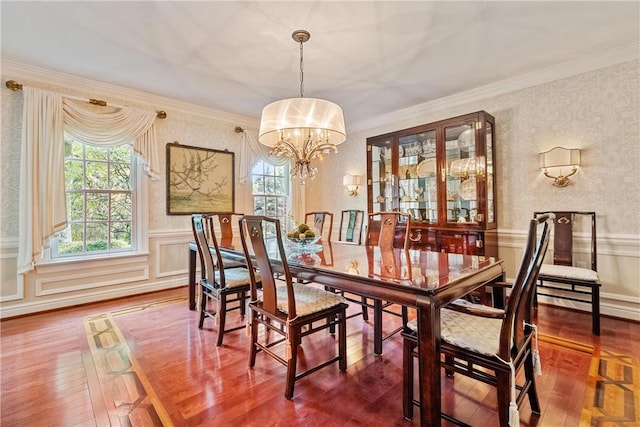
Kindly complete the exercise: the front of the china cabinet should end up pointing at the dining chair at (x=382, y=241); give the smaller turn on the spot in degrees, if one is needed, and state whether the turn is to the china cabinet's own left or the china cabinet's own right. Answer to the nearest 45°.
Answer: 0° — it already faces it

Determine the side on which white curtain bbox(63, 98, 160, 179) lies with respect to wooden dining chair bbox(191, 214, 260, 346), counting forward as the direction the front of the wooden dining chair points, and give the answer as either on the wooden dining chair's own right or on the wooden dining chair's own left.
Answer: on the wooden dining chair's own left

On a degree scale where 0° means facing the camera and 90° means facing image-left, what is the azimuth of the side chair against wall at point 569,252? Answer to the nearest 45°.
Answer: approximately 0°

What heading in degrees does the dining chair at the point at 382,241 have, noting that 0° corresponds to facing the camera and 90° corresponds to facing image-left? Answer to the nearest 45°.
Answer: approximately 45°

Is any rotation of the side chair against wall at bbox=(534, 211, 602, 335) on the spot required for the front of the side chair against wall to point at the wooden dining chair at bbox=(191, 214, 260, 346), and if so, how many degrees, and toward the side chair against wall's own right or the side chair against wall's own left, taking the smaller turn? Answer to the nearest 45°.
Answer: approximately 45° to the side chair against wall's own right

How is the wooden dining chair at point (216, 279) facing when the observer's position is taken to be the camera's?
facing away from the viewer and to the right of the viewer

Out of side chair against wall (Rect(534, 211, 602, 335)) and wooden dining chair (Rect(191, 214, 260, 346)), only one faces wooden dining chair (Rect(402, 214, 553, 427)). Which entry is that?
the side chair against wall

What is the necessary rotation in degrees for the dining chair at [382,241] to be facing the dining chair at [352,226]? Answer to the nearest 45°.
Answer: approximately 135° to its right

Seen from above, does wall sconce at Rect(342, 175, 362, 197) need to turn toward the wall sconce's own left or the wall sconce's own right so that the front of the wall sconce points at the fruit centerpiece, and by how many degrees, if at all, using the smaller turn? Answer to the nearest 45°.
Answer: approximately 45° to the wall sconce's own left

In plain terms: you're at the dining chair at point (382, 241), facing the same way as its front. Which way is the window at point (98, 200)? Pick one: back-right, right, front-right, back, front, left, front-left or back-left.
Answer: front-right

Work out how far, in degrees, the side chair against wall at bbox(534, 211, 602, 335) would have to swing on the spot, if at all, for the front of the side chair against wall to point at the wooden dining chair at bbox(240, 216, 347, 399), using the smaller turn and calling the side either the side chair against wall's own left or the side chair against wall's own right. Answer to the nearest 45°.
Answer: approximately 45° to the side chair against wall's own right
